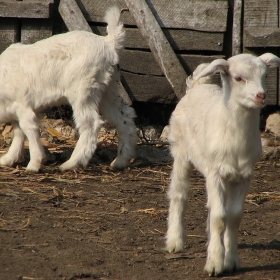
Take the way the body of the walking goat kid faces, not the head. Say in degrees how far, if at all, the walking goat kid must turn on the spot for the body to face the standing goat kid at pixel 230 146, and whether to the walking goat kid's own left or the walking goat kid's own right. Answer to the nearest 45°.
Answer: approximately 90° to the walking goat kid's own left

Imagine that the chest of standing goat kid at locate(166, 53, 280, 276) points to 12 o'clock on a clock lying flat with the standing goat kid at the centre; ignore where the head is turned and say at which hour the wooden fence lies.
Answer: The wooden fence is roughly at 7 o'clock from the standing goat kid.

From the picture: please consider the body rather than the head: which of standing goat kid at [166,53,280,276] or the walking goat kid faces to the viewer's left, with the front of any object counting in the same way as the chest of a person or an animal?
the walking goat kid

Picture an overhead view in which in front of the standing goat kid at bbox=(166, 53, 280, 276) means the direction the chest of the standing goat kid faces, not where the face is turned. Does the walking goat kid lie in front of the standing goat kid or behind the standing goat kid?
behind

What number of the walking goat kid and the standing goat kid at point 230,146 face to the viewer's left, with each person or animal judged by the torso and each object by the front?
1

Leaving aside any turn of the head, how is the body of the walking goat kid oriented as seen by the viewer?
to the viewer's left
